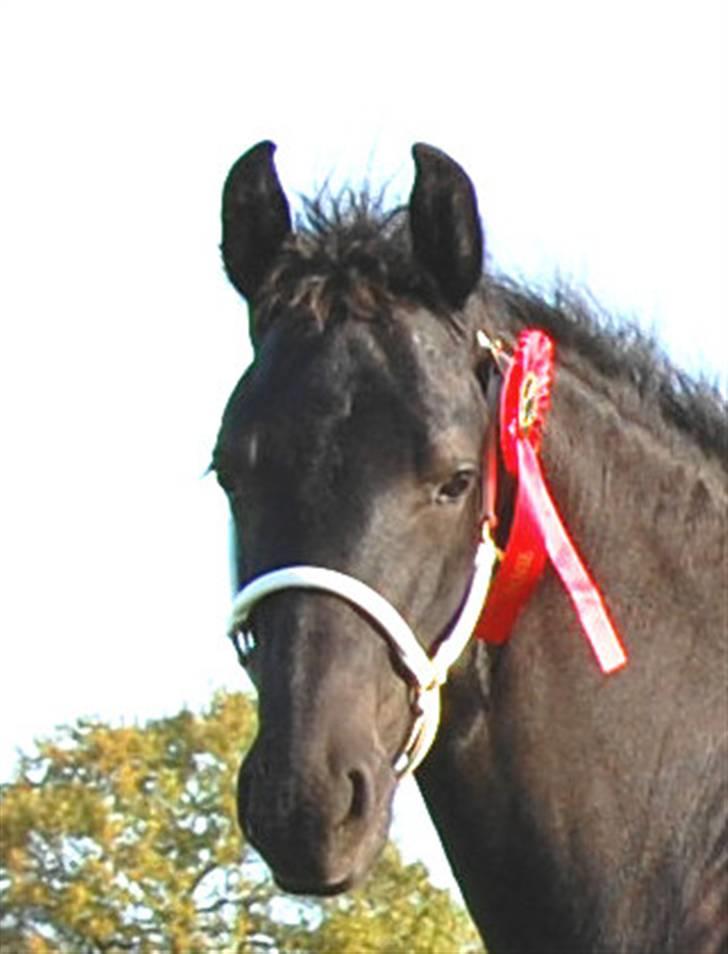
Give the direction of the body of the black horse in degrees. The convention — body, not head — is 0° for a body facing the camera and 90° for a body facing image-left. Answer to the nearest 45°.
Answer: approximately 45°
